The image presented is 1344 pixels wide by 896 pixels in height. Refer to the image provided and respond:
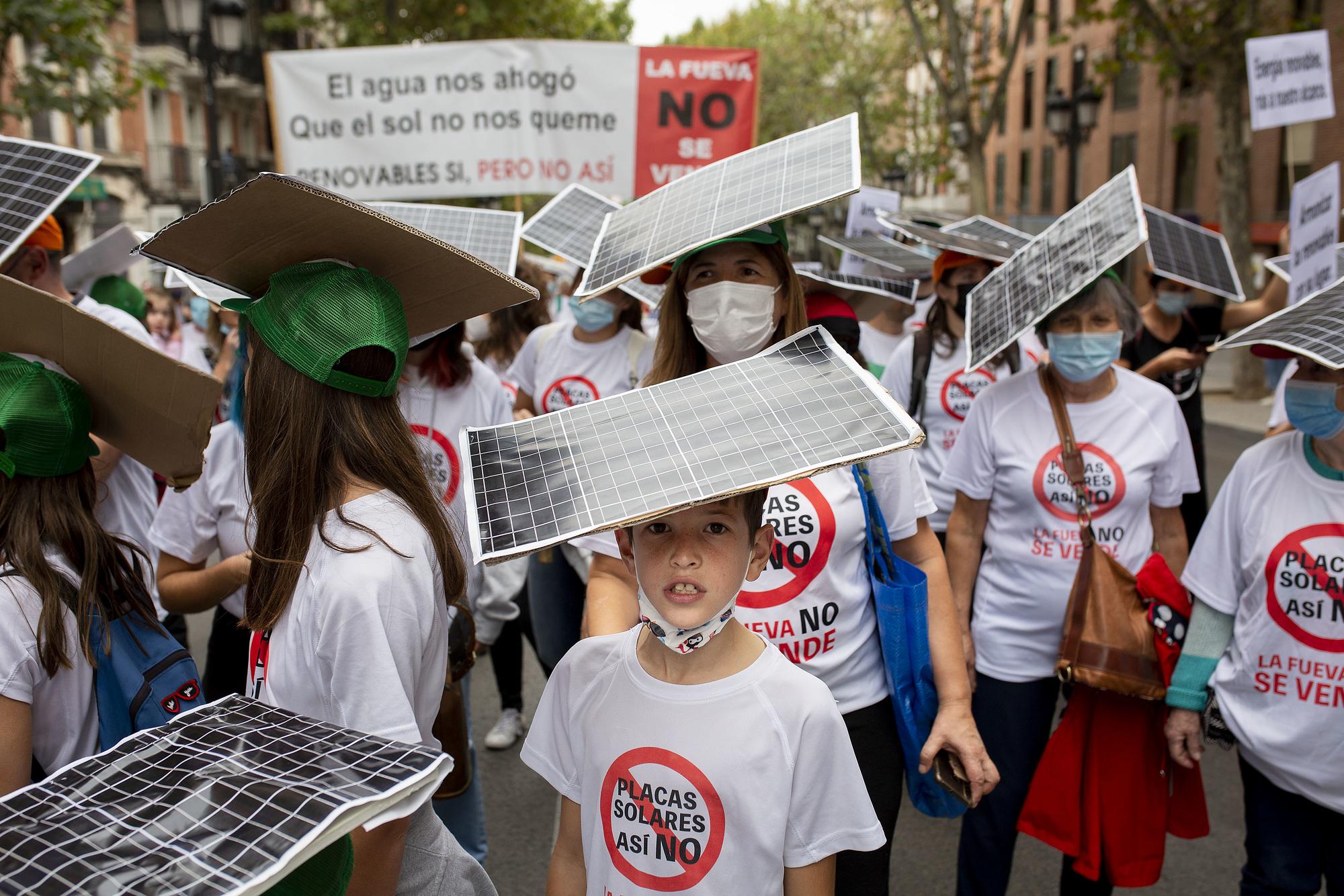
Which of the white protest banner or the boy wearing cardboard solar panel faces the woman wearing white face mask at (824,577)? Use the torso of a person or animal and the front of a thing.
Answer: the white protest banner

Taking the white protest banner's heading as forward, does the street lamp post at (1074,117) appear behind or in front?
behind

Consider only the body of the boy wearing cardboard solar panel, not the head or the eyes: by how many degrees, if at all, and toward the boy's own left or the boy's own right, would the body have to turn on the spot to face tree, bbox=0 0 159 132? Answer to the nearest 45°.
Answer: approximately 135° to the boy's own right

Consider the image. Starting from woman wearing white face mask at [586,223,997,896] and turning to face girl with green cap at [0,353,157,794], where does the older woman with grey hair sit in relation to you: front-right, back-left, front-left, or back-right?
back-right

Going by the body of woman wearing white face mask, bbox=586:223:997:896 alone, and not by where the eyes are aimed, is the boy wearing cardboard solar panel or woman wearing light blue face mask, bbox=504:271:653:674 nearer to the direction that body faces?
the boy wearing cardboard solar panel

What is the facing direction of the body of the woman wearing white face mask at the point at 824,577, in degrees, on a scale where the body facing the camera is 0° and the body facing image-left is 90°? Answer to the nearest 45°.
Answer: approximately 0°

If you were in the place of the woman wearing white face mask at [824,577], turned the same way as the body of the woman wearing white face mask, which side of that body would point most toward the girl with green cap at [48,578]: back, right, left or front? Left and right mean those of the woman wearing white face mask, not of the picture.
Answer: right

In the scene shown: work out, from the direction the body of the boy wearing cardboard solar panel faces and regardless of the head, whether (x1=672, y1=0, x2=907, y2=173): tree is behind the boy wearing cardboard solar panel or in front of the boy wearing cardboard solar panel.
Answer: behind

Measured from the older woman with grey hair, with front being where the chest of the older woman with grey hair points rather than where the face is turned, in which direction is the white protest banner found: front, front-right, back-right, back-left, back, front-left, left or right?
back-right
